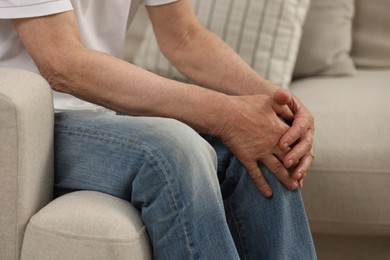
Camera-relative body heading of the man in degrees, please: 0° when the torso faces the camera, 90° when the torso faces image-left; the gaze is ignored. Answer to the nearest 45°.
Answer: approximately 315°
